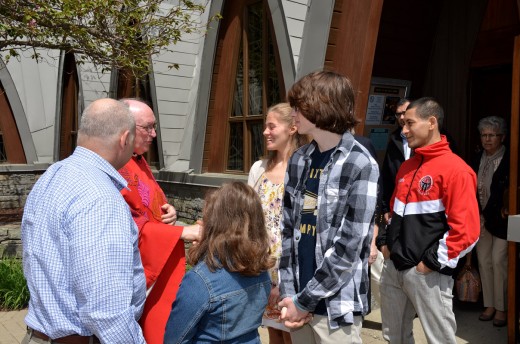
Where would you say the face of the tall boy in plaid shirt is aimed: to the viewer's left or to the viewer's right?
to the viewer's left

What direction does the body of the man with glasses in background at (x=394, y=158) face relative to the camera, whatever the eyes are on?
toward the camera

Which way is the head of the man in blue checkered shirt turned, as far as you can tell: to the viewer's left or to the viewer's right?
to the viewer's right

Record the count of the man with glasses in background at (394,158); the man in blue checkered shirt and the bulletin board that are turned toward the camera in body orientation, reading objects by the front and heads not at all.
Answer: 2

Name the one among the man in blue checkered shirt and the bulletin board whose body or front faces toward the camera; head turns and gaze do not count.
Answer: the bulletin board

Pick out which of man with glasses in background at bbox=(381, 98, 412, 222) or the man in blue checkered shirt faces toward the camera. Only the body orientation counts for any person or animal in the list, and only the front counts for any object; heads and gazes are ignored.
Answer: the man with glasses in background

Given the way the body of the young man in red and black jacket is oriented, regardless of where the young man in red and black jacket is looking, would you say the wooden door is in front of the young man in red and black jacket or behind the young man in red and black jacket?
behind

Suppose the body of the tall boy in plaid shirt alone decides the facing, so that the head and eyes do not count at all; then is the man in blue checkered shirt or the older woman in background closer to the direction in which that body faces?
the man in blue checkered shirt

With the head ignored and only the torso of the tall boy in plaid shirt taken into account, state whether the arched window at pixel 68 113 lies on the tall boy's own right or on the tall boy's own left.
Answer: on the tall boy's own right

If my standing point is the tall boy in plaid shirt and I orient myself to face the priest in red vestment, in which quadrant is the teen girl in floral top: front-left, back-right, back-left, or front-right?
front-right

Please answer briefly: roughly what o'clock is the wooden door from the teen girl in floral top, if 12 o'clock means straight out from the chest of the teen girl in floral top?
The wooden door is roughly at 7 o'clock from the teen girl in floral top.

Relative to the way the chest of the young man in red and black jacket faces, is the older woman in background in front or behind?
behind

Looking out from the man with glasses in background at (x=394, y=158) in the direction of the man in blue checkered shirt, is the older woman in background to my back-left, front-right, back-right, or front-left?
back-left

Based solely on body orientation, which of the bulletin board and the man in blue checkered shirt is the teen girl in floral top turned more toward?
the man in blue checkered shirt

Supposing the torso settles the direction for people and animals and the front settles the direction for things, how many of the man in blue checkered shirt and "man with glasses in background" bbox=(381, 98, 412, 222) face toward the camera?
1
